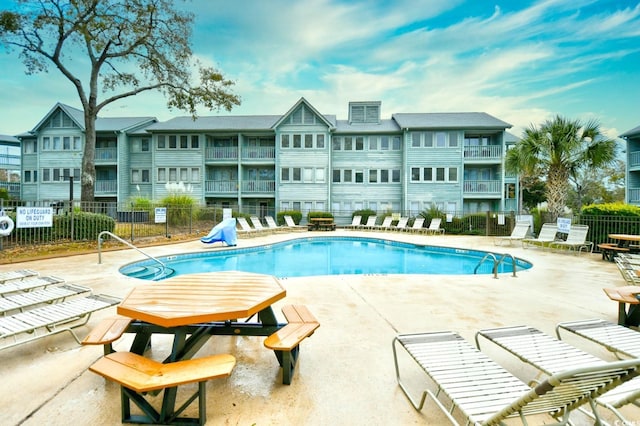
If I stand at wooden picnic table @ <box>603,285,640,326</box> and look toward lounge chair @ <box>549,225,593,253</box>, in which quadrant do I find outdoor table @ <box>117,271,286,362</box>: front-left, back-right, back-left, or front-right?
back-left

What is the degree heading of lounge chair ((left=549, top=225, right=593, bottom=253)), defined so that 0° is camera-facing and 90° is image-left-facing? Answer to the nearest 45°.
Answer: approximately 45°

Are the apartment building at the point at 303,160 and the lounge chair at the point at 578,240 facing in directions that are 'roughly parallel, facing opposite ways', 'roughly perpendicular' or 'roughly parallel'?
roughly perpendicular

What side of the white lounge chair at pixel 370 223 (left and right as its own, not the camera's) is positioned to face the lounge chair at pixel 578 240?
left

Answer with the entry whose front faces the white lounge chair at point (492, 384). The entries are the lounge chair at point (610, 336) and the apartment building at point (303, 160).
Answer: the apartment building

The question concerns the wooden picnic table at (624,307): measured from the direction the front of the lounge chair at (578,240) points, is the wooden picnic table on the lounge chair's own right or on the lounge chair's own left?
on the lounge chair's own left

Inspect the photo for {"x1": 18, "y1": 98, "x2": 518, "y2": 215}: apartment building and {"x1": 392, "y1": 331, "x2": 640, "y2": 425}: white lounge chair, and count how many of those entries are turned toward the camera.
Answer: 1
